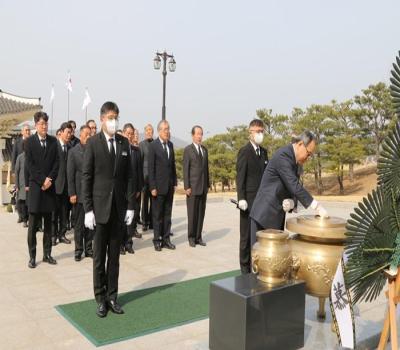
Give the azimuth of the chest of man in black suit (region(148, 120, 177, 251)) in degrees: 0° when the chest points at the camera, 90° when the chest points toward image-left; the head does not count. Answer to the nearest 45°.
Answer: approximately 315°

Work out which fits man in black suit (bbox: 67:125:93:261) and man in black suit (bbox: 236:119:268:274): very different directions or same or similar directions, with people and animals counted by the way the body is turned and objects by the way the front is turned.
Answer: same or similar directions

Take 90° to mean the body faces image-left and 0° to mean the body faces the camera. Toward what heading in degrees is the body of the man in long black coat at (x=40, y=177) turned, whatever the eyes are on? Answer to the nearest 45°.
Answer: approximately 315°

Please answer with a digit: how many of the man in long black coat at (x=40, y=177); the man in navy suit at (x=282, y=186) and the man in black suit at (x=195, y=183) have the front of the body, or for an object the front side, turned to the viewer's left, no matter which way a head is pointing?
0

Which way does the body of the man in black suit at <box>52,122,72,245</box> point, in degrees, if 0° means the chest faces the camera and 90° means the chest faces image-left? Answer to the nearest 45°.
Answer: approximately 315°

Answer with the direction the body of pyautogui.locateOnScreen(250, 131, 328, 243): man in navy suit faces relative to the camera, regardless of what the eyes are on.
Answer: to the viewer's right

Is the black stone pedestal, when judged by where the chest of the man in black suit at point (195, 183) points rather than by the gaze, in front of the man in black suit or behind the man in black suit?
in front

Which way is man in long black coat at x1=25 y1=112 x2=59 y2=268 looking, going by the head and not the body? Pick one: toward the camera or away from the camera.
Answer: toward the camera

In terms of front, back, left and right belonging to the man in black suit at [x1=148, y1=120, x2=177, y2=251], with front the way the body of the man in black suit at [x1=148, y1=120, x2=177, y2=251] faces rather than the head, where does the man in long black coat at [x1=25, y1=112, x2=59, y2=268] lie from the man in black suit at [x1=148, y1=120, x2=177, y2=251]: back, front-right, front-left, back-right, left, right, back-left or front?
right

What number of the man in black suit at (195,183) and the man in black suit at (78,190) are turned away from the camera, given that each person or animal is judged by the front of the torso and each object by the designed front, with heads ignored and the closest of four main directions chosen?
0

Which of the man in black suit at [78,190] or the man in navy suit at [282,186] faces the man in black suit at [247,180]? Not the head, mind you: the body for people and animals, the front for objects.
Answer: the man in black suit at [78,190]

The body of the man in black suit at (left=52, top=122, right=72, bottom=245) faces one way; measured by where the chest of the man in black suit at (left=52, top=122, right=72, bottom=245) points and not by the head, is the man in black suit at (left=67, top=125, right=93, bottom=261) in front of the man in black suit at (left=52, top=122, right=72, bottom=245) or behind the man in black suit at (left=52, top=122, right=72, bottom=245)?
in front

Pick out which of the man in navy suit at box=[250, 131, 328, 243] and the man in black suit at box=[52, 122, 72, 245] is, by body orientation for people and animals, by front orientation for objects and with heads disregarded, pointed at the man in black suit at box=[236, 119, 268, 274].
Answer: the man in black suit at box=[52, 122, 72, 245]
